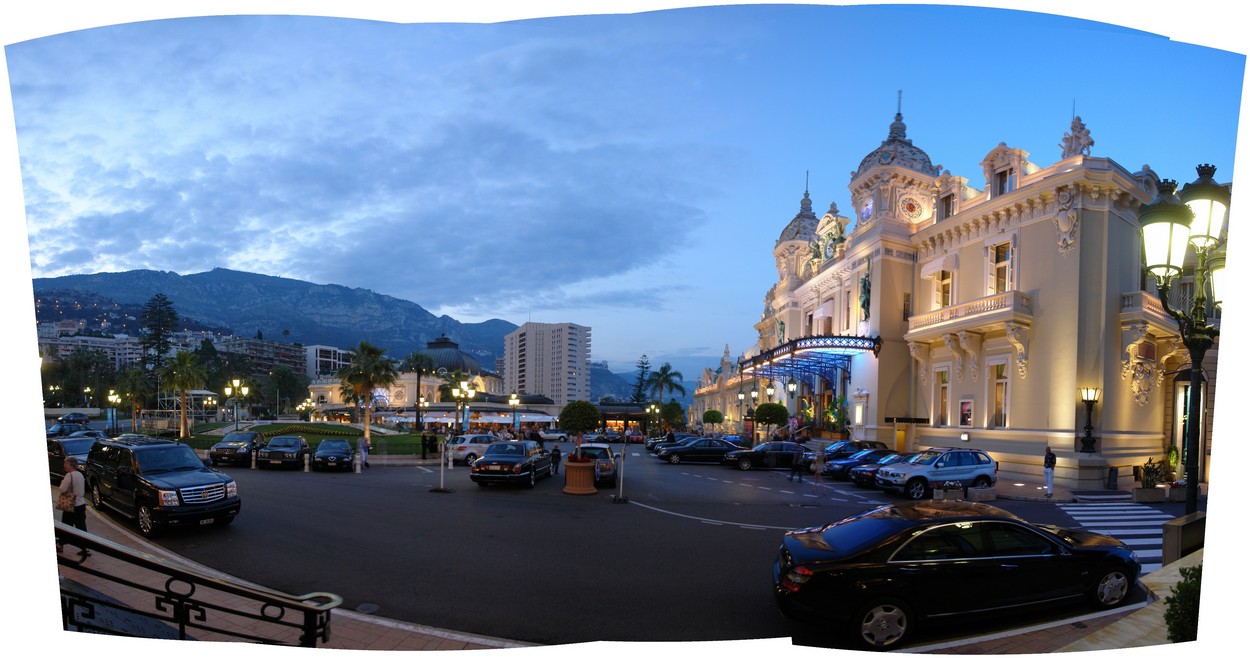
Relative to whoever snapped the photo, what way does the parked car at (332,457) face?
facing the viewer

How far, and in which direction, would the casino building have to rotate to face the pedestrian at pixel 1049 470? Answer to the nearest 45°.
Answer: approximately 45° to its left

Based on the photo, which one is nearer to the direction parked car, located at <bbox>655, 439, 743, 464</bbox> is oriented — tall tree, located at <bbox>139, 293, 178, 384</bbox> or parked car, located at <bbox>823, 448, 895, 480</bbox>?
the tall tree

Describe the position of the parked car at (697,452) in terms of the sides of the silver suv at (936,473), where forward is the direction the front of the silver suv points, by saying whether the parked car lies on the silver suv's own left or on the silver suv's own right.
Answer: on the silver suv's own right

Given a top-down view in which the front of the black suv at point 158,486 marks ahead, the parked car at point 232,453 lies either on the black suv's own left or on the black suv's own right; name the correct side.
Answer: on the black suv's own left

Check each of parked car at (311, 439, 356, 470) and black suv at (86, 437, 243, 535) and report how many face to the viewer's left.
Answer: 0

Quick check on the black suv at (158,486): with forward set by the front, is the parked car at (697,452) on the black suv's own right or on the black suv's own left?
on the black suv's own left

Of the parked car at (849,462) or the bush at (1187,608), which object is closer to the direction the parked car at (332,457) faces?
the bush

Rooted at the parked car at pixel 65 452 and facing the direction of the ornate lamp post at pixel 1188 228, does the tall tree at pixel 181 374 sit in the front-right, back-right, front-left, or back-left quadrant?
back-left
